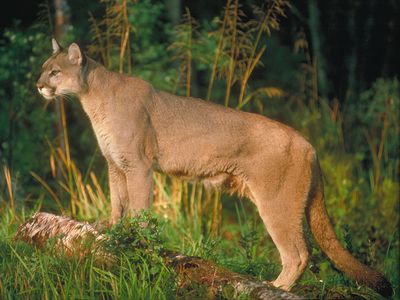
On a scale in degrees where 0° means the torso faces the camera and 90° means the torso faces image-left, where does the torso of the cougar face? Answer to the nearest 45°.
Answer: approximately 90°
